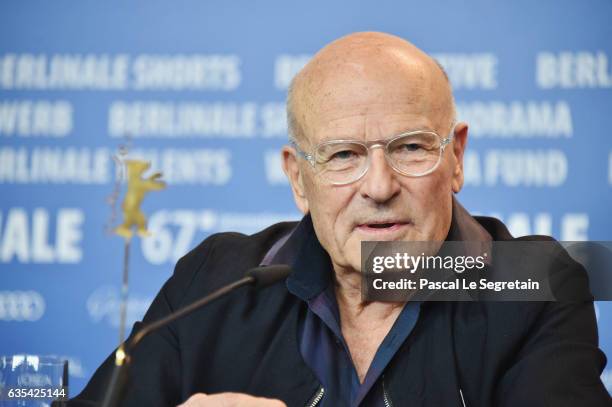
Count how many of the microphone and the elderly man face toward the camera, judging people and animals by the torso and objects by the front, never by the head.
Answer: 1

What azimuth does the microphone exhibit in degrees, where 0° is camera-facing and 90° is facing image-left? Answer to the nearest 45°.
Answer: approximately 270°

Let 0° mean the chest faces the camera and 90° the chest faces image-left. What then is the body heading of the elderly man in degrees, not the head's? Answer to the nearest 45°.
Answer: approximately 0°

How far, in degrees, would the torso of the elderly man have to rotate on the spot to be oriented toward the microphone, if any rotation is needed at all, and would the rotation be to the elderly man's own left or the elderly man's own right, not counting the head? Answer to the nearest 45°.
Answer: approximately 45° to the elderly man's own right

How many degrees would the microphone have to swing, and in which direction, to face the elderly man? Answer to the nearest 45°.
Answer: approximately 45° to its left
